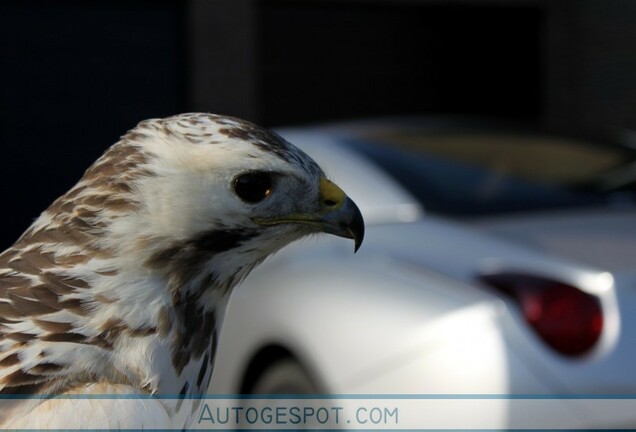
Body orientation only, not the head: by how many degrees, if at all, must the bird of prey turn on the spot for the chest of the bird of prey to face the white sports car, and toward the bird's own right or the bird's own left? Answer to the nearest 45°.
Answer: approximately 45° to the bird's own left

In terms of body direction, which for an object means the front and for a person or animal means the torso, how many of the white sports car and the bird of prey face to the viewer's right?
1

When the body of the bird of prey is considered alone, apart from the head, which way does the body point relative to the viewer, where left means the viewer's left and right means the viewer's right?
facing to the right of the viewer

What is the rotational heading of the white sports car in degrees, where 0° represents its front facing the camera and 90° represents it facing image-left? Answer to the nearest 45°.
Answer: approximately 135°
